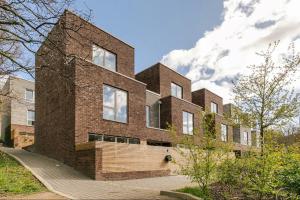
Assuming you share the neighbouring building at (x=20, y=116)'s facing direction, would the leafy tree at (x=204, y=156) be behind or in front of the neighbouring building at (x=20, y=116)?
in front

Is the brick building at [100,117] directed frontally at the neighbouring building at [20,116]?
no

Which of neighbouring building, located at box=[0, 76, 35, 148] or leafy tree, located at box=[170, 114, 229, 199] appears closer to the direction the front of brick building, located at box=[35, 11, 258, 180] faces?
the leafy tree

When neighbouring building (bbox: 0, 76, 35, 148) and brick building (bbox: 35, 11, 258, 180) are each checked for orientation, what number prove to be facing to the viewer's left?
0

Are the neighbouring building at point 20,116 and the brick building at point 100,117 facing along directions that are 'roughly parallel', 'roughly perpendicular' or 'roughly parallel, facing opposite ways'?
roughly parallel

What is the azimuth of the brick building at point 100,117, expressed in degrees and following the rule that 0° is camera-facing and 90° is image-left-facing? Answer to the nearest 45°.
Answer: approximately 315°
